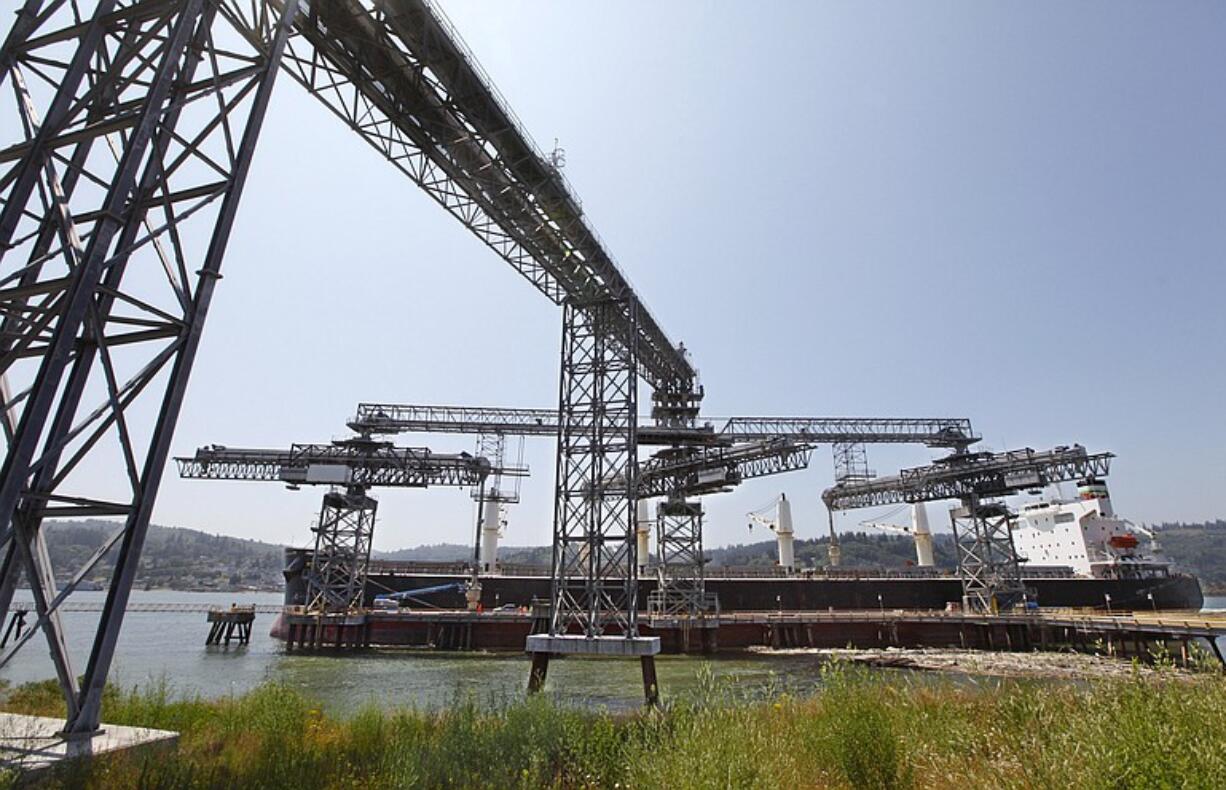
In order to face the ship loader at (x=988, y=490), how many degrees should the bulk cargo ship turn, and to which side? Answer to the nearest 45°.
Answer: approximately 135° to its left

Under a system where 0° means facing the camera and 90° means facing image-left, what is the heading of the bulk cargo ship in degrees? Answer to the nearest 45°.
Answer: approximately 90°

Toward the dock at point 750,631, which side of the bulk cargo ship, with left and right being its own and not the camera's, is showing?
left

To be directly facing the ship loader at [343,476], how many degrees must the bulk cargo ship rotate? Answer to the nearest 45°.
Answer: approximately 45° to its left
